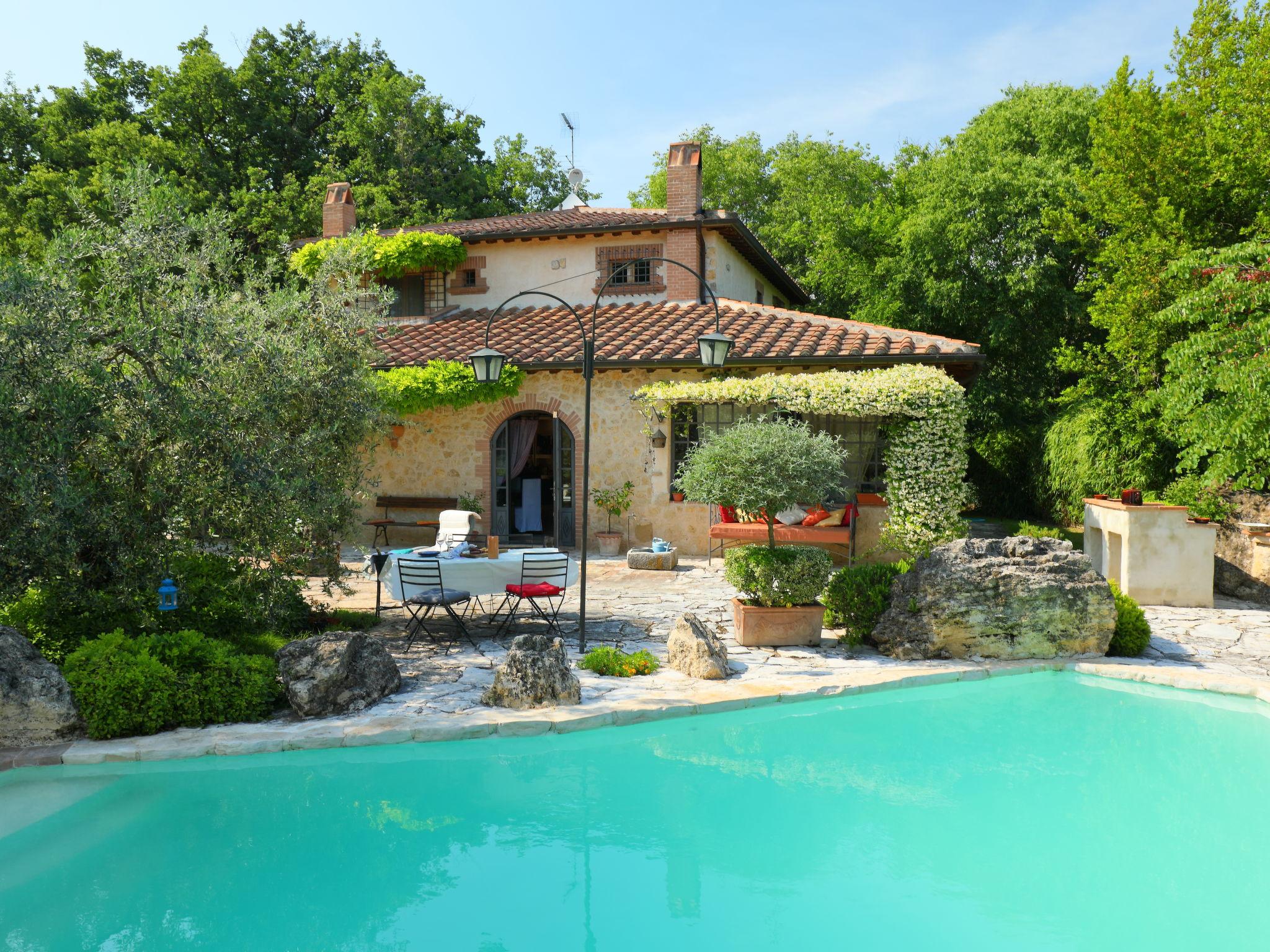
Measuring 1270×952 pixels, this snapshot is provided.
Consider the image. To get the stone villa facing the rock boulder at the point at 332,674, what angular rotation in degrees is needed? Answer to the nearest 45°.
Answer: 0° — it already faces it

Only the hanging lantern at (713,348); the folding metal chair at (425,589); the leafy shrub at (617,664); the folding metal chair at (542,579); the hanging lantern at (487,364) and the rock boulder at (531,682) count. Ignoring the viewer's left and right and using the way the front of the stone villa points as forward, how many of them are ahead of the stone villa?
6

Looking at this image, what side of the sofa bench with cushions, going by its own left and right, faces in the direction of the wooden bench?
right

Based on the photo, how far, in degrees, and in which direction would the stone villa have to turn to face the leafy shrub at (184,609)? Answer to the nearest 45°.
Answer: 0° — it already faces it

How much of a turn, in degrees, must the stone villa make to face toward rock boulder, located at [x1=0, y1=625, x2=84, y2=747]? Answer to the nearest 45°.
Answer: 0° — it already faces it

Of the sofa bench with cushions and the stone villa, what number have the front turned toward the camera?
2

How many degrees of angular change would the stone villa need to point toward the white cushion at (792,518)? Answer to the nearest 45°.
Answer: approximately 45° to its left

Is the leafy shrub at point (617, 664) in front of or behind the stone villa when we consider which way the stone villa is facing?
in front

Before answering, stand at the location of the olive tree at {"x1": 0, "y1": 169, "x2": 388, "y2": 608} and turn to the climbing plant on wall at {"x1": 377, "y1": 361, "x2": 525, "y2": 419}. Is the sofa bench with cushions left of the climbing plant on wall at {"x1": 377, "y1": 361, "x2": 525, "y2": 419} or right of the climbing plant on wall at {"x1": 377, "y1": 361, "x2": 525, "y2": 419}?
right

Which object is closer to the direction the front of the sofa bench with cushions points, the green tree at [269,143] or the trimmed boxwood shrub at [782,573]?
the trimmed boxwood shrub

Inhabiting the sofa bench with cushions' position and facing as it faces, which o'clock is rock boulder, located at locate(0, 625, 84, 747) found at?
The rock boulder is roughly at 1 o'clock from the sofa bench with cushions.

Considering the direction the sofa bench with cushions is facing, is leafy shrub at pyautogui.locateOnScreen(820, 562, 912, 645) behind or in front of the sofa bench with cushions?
in front
